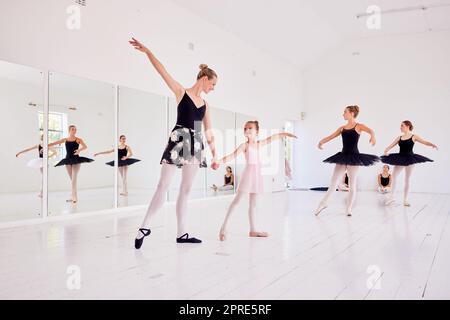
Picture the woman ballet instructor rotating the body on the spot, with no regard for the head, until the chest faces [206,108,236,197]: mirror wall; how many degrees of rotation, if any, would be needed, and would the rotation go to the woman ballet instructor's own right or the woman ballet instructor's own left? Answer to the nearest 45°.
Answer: approximately 135° to the woman ballet instructor's own left

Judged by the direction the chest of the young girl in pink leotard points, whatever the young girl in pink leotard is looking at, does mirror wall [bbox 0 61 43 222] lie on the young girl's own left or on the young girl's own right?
on the young girl's own right

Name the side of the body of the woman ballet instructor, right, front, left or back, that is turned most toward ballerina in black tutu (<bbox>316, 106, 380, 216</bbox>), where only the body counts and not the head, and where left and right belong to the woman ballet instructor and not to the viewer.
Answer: left

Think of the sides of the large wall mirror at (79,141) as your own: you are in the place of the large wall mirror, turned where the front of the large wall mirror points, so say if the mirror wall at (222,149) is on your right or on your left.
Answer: on your left

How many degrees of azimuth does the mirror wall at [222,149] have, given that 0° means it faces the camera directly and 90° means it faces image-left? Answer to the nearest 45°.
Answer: approximately 315°

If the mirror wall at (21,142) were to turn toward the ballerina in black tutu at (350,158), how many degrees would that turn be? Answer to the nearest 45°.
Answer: approximately 45° to its left

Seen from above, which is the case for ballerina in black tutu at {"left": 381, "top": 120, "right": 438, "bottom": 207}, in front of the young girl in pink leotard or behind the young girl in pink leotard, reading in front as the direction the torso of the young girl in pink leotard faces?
behind

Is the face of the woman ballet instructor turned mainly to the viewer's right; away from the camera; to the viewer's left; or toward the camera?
to the viewer's right

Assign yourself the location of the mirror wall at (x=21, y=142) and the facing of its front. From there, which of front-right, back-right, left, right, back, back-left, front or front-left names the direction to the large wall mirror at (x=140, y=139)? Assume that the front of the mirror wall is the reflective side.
left

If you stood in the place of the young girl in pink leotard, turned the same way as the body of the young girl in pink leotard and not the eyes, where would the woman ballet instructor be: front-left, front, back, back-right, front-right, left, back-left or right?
front-right

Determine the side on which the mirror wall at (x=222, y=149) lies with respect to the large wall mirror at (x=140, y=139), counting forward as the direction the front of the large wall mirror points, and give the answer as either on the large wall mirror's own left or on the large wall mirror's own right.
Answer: on the large wall mirror's own left

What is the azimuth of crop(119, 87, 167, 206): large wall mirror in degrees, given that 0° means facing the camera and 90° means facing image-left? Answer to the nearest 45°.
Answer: approximately 315°
